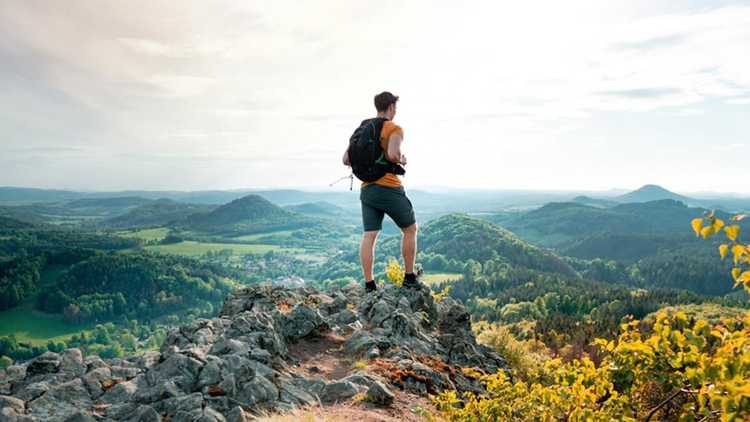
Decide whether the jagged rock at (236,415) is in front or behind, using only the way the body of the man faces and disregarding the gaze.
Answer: behind

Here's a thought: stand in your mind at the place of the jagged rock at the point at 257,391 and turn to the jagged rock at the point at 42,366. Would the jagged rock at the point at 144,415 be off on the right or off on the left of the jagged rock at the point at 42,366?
left

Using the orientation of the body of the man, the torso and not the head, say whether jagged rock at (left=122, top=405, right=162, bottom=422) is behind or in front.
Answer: behind

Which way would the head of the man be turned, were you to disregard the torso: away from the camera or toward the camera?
away from the camera

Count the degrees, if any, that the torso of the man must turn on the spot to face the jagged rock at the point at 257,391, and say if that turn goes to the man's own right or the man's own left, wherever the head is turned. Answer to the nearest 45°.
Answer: approximately 180°

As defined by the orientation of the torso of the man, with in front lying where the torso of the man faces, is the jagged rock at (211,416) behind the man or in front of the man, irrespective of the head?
behind

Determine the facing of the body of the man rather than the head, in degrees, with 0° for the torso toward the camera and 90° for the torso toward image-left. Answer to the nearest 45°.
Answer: approximately 225°

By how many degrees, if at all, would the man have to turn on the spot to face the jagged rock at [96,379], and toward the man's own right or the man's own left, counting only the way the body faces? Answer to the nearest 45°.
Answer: approximately 180°

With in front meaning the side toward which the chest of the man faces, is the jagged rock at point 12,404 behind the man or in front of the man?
behind

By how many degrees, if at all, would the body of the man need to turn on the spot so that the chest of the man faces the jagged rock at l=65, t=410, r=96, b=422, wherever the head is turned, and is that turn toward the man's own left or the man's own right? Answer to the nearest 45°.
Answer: approximately 180°
